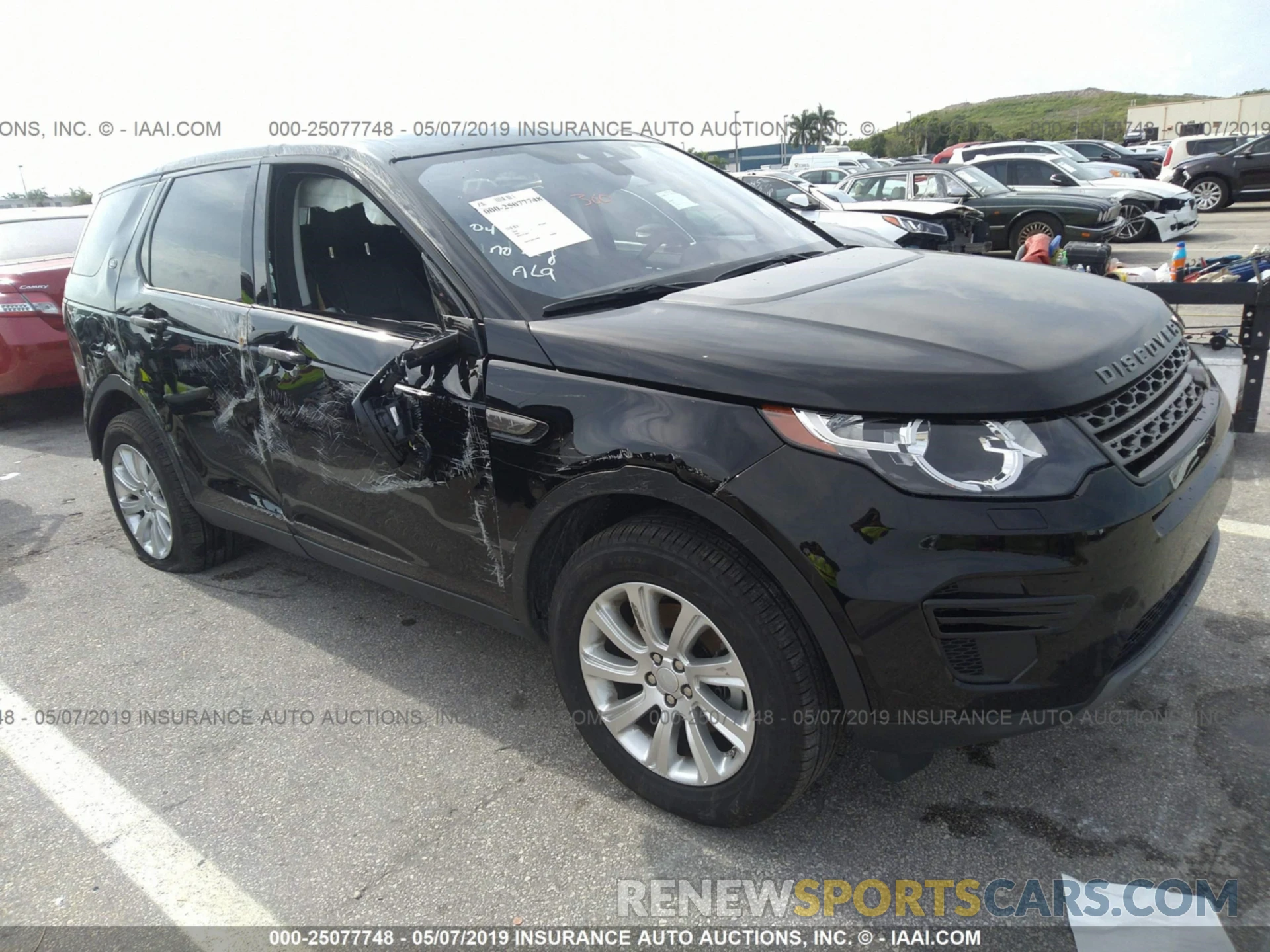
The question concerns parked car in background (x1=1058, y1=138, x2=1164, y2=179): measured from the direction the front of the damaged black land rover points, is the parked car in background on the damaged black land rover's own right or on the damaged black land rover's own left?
on the damaged black land rover's own left

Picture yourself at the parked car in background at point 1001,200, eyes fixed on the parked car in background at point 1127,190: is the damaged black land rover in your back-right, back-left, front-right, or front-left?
back-right

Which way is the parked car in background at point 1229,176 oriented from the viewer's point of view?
to the viewer's left

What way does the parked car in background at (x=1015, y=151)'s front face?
to the viewer's right

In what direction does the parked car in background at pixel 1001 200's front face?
to the viewer's right

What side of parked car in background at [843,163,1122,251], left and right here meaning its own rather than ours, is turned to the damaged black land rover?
right

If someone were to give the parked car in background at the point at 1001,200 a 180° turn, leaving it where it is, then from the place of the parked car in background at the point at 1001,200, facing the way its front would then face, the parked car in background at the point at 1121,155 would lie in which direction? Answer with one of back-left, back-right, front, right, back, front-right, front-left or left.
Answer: right

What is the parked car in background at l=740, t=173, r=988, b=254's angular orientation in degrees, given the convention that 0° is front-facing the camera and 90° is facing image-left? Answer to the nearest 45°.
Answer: approximately 315°

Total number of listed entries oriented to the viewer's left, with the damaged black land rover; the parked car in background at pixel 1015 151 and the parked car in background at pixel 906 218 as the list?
0

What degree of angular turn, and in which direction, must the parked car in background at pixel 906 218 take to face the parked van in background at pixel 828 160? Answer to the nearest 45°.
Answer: approximately 135° to its left

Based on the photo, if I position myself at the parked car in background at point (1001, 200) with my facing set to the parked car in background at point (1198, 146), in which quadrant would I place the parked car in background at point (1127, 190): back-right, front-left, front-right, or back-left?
front-right

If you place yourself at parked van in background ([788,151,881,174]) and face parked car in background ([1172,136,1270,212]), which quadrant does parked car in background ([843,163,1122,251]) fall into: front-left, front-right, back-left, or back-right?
front-right
